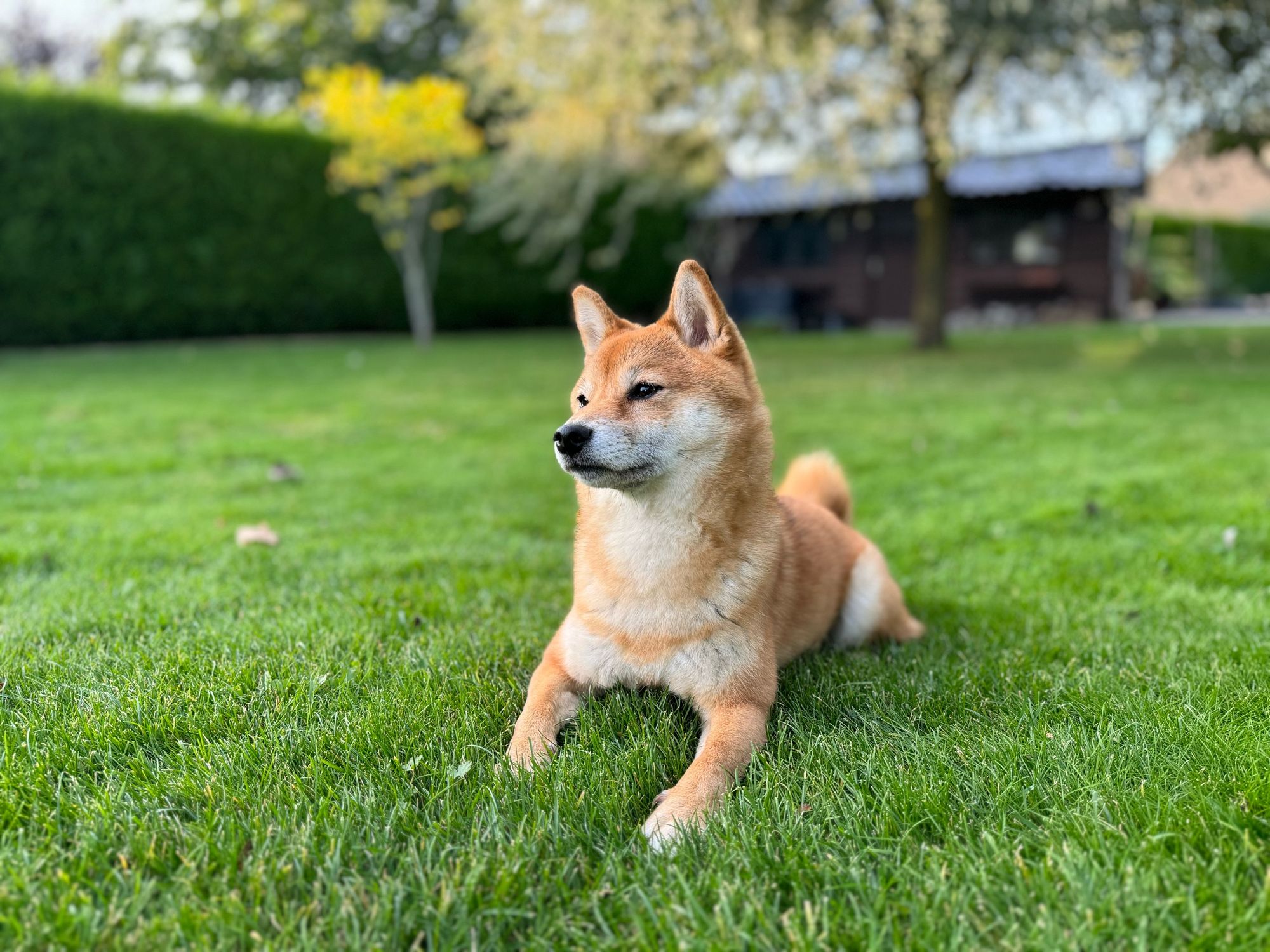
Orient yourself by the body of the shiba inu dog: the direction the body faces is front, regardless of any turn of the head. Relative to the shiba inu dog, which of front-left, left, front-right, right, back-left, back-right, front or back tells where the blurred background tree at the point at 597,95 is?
back-right

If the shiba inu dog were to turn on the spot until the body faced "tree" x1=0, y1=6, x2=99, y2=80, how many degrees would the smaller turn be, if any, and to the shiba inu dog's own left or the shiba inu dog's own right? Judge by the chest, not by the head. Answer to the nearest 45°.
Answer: approximately 90° to the shiba inu dog's own right

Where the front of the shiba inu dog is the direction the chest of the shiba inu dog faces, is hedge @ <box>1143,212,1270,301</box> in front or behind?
behind

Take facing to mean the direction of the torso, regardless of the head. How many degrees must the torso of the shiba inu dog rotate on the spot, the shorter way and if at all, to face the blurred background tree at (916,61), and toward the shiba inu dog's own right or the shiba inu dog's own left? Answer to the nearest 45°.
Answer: approximately 135° to the shiba inu dog's own right

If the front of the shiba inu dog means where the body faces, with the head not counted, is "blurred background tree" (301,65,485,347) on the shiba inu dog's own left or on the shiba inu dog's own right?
on the shiba inu dog's own right

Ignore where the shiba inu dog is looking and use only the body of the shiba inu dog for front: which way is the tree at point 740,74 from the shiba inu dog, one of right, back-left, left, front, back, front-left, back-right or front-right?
back-right
